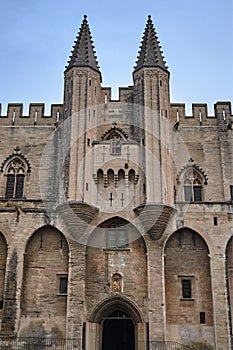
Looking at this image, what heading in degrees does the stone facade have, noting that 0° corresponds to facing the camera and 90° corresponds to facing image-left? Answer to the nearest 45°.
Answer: approximately 0°
